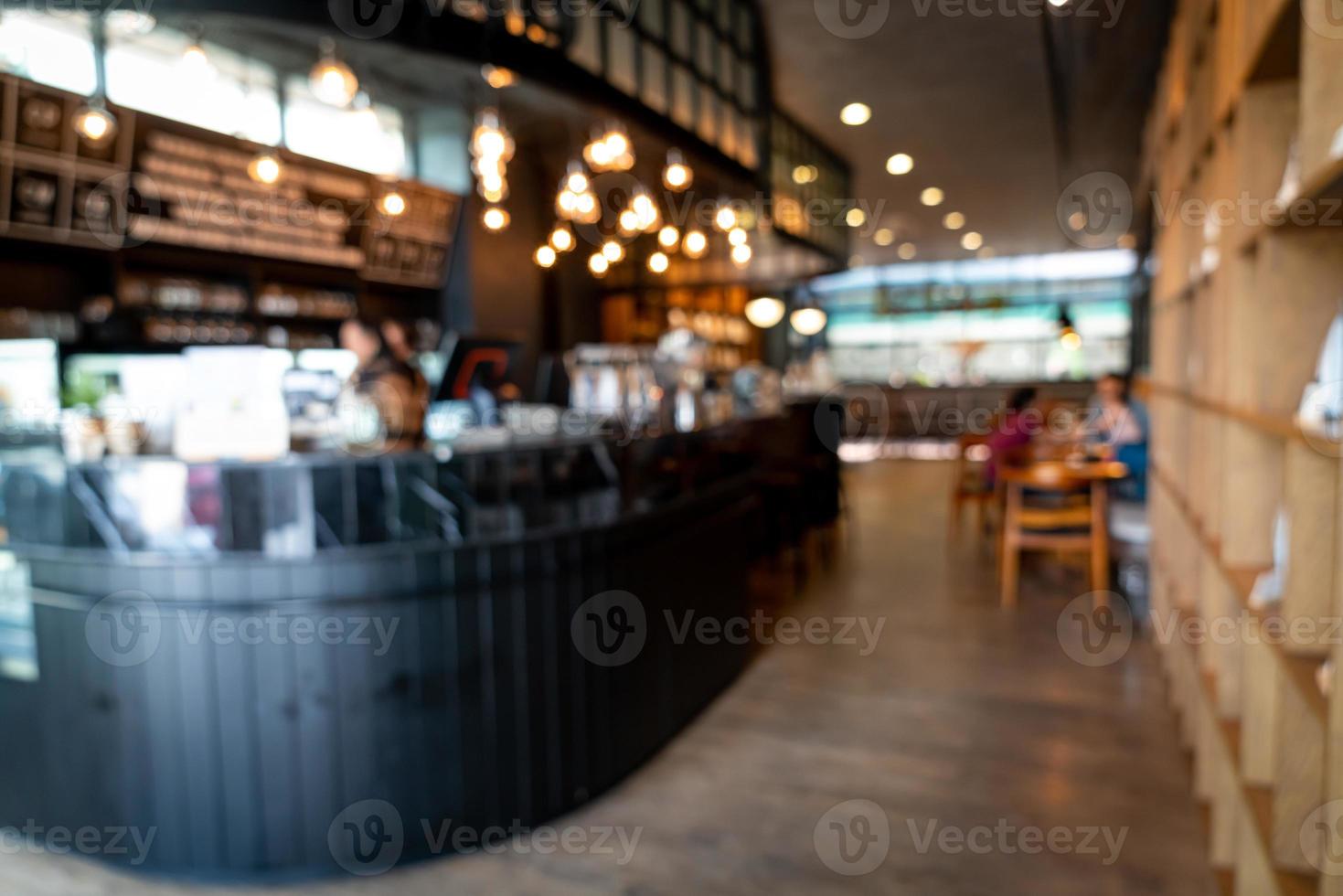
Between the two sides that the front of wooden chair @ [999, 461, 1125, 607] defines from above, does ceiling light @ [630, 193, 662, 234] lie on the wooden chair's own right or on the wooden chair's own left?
on the wooden chair's own left

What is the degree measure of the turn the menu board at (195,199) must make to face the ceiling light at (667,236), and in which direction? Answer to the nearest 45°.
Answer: approximately 45° to its left

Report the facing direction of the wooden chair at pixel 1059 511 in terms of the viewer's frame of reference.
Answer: facing away from the viewer

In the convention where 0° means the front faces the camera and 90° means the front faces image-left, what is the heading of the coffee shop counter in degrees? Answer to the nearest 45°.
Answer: approximately 0°
